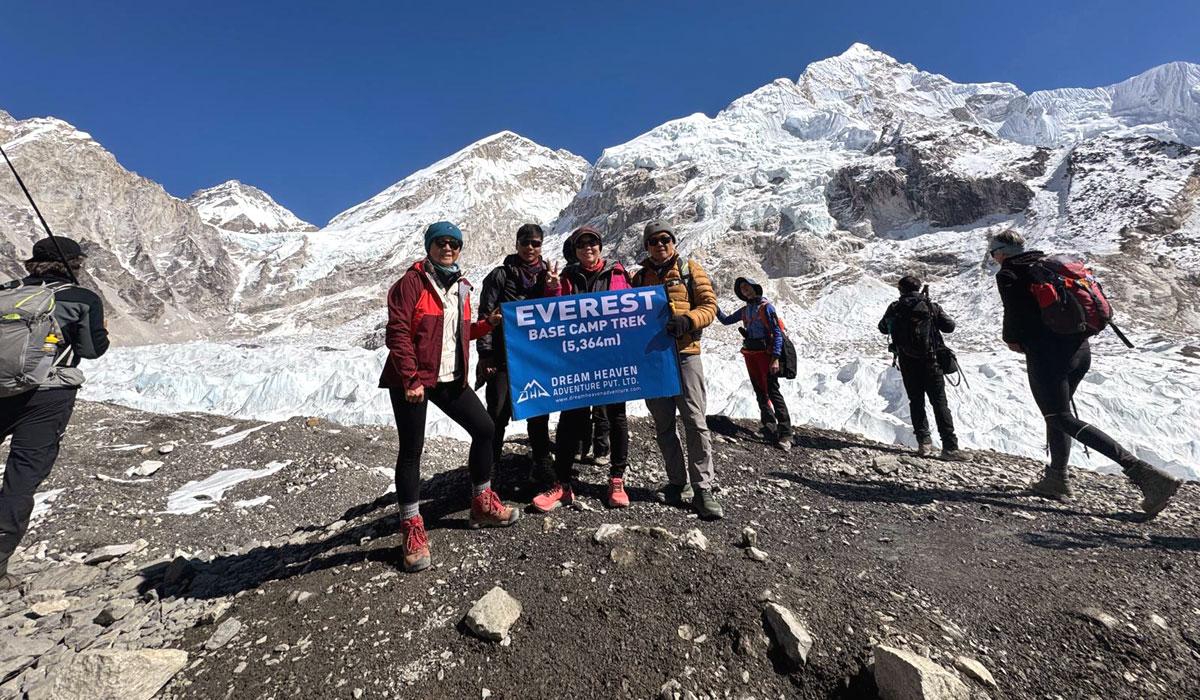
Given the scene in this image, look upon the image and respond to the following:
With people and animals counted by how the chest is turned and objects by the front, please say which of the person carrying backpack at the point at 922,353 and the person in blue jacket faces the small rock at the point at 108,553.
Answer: the person in blue jacket

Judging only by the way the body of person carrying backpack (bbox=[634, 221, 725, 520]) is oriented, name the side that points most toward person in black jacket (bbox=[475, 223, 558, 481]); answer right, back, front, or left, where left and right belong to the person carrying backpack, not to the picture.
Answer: right

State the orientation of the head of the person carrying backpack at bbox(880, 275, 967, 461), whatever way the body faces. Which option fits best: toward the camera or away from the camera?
away from the camera

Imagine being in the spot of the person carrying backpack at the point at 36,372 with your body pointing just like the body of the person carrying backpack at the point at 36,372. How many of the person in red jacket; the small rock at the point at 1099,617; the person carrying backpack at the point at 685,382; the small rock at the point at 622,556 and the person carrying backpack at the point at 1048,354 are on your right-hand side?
5

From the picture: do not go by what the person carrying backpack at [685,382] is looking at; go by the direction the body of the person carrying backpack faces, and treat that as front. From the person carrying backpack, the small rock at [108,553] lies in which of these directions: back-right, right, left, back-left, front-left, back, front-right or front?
right

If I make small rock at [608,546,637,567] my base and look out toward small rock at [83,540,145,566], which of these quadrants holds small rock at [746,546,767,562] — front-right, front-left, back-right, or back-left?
back-right

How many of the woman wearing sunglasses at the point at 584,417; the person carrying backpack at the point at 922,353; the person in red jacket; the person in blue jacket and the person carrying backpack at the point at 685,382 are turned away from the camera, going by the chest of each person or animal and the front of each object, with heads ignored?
1

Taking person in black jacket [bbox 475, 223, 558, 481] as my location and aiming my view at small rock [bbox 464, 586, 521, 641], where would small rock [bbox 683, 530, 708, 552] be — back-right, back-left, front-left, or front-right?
front-left

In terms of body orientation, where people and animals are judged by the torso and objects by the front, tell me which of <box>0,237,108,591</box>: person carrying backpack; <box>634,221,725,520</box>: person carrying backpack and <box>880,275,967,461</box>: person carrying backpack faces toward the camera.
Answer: <box>634,221,725,520</box>: person carrying backpack

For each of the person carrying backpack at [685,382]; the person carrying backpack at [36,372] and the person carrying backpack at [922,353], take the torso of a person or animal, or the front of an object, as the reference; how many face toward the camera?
1

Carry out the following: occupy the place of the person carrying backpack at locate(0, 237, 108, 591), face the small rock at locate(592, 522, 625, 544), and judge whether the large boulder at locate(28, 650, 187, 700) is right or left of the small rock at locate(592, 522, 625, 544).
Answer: right

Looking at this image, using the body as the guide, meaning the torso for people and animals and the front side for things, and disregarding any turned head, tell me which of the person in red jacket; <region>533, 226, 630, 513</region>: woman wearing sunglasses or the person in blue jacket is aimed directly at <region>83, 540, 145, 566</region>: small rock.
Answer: the person in blue jacket

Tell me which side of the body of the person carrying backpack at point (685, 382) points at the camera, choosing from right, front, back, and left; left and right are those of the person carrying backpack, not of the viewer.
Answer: front

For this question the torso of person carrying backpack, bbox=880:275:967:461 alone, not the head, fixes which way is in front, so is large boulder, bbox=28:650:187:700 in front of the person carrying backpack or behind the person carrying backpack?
behind

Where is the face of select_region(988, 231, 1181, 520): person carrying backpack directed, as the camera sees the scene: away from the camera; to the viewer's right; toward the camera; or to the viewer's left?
to the viewer's left

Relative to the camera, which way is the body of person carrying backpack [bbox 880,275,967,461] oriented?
away from the camera

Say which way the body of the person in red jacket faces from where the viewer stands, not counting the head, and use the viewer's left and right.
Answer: facing the viewer and to the right of the viewer

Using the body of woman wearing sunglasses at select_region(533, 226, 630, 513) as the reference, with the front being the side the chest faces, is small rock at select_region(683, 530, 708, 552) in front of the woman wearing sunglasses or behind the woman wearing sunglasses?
in front

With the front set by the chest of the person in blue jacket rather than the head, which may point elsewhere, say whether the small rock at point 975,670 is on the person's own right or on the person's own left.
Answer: on the person's own left
